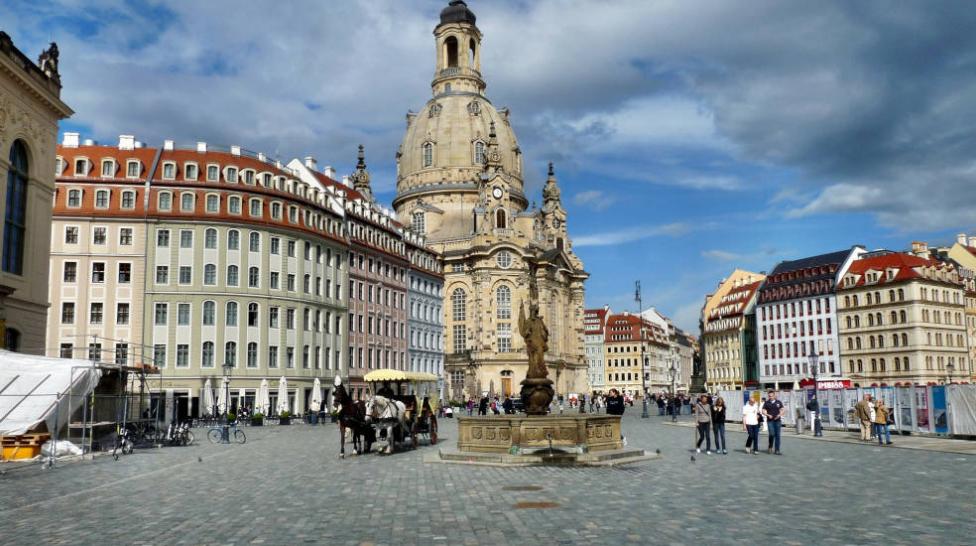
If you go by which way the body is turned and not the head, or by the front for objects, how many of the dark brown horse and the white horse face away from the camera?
0

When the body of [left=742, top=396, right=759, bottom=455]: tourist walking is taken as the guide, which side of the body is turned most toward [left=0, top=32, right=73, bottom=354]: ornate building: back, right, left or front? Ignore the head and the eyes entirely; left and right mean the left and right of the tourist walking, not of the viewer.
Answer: right

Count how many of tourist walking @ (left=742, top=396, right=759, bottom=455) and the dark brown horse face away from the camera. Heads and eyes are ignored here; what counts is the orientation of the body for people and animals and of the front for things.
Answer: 0

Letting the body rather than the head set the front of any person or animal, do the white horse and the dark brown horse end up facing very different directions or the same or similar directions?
same or similar directions

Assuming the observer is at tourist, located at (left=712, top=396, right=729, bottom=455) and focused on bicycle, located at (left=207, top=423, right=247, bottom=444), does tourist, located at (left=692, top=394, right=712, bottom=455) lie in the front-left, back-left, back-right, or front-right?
front-left

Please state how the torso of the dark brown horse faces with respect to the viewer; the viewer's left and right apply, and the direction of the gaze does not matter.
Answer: facing the viewer and to the left of the viewer

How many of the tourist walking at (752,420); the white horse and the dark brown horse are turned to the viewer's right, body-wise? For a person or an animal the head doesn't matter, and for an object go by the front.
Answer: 0

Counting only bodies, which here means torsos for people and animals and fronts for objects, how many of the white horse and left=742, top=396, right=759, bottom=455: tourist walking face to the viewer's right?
0

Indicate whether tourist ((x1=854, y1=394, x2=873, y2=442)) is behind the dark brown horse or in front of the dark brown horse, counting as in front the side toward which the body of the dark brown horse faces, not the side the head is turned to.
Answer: behind

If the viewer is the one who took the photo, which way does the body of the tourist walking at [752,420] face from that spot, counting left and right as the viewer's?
facing the viewer

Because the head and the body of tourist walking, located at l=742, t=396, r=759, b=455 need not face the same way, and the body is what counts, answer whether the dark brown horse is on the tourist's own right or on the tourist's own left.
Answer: on the tourist's own right

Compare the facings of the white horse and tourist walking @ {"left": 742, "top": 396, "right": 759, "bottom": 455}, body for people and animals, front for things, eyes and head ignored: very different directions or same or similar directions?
same or similar directions

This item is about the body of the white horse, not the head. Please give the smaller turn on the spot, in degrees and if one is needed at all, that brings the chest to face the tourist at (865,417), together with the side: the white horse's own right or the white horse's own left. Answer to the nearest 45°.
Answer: approximately 135° to the white horse's own left
